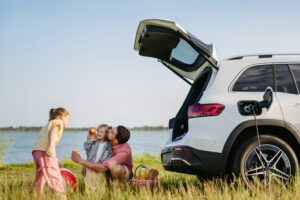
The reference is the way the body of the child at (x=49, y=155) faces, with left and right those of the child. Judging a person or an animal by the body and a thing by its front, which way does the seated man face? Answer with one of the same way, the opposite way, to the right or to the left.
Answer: the opposite way

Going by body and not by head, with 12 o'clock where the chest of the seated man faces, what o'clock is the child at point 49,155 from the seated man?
The child is roughly at 11 o'clock from the seated man.

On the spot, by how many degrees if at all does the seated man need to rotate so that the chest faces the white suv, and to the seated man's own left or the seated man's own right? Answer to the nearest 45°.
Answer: approximately 135° to the seated man's own left

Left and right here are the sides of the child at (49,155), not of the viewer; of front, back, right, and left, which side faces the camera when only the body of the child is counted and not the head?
right

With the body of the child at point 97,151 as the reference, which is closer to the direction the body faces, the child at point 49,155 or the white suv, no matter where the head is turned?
the child

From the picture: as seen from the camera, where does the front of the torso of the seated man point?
to the viewer's left

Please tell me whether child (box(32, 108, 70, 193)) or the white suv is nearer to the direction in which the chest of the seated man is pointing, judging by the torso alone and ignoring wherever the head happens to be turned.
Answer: the child

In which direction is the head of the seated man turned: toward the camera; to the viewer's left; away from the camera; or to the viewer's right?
to the viewer's left

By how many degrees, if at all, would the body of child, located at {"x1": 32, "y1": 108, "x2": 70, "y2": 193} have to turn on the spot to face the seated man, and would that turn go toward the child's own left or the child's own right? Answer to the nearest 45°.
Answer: approximately 45° to the child's own left

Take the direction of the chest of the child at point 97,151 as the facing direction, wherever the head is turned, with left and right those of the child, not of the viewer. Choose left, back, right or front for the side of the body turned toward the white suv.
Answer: left

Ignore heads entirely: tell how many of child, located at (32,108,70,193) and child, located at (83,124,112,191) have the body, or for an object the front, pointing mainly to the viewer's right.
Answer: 1

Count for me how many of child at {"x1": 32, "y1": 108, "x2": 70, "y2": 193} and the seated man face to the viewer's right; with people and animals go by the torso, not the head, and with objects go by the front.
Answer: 1

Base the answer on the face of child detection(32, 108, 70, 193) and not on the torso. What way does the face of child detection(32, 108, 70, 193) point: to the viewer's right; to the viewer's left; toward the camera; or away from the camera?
to the viewer's right

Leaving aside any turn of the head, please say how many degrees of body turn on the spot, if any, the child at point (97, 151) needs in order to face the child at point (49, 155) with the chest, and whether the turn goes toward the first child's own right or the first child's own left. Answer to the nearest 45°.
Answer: approximately 90° to the first child's own right

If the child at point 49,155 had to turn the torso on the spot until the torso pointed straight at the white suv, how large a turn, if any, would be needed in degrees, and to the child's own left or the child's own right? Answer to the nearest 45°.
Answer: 0° — they already face it
